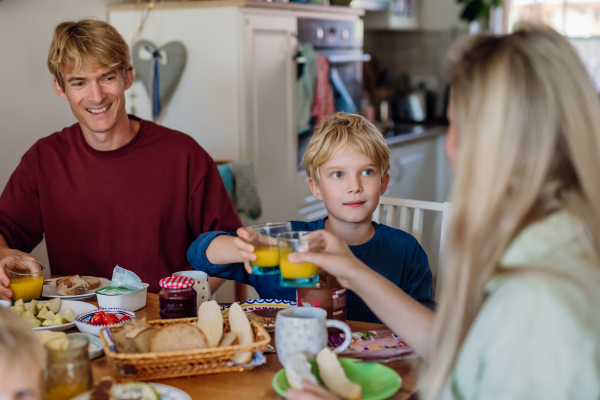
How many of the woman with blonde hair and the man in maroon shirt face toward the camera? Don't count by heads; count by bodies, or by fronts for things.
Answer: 1

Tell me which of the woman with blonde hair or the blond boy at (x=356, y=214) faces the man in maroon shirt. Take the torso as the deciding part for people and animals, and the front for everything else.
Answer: the woman with blonde hair

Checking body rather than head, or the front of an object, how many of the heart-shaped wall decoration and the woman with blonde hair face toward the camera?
1

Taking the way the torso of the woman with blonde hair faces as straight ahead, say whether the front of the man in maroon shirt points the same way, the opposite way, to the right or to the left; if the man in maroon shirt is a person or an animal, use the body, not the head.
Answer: the opposite way

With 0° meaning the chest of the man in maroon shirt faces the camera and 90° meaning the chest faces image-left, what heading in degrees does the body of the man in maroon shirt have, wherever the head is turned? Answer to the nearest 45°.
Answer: approximately 0°

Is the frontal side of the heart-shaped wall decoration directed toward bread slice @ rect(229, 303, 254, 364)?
yes

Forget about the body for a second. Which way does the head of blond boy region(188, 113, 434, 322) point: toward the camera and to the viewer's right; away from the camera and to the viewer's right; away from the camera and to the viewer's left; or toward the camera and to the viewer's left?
toward the camera and to the viewer's right

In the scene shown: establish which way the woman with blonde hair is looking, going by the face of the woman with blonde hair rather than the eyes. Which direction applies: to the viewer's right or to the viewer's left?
to the viewer's left
